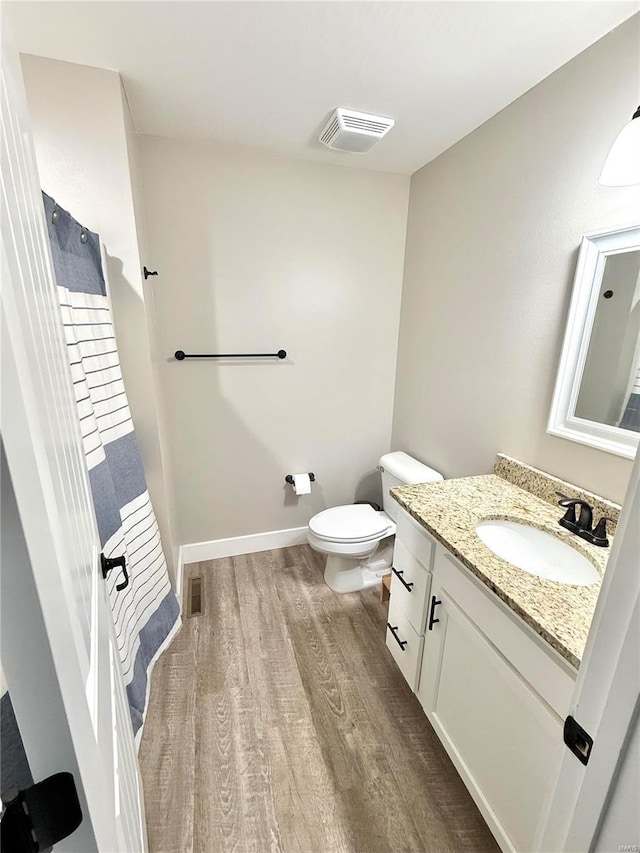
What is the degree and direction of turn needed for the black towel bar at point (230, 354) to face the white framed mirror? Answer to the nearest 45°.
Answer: approximately 45° to its left

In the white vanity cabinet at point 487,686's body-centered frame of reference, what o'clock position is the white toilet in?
The white toilet is roughly at 3 o'clock from the white vanity cabinet.

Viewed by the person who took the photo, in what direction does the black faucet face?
facing the viewer and to the left of the viewer

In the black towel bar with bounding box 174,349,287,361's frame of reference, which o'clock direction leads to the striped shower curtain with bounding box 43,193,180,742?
The striped shower curtain is roughly at 1 o'clock from the black towel bar.

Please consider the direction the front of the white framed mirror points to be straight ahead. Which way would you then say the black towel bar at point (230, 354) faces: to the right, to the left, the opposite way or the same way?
to the left

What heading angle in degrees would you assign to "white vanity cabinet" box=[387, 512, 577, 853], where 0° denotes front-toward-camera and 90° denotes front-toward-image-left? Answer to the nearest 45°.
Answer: approximately 45°

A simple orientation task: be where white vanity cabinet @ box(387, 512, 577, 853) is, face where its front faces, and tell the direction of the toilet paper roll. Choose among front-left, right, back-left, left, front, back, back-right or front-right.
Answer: right

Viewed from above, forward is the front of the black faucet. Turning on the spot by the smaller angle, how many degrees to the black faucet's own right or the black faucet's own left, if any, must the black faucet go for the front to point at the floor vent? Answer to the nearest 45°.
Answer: approximately 45° to the black faucet's own right

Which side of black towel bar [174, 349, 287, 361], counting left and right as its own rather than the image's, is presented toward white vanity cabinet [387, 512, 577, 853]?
front
